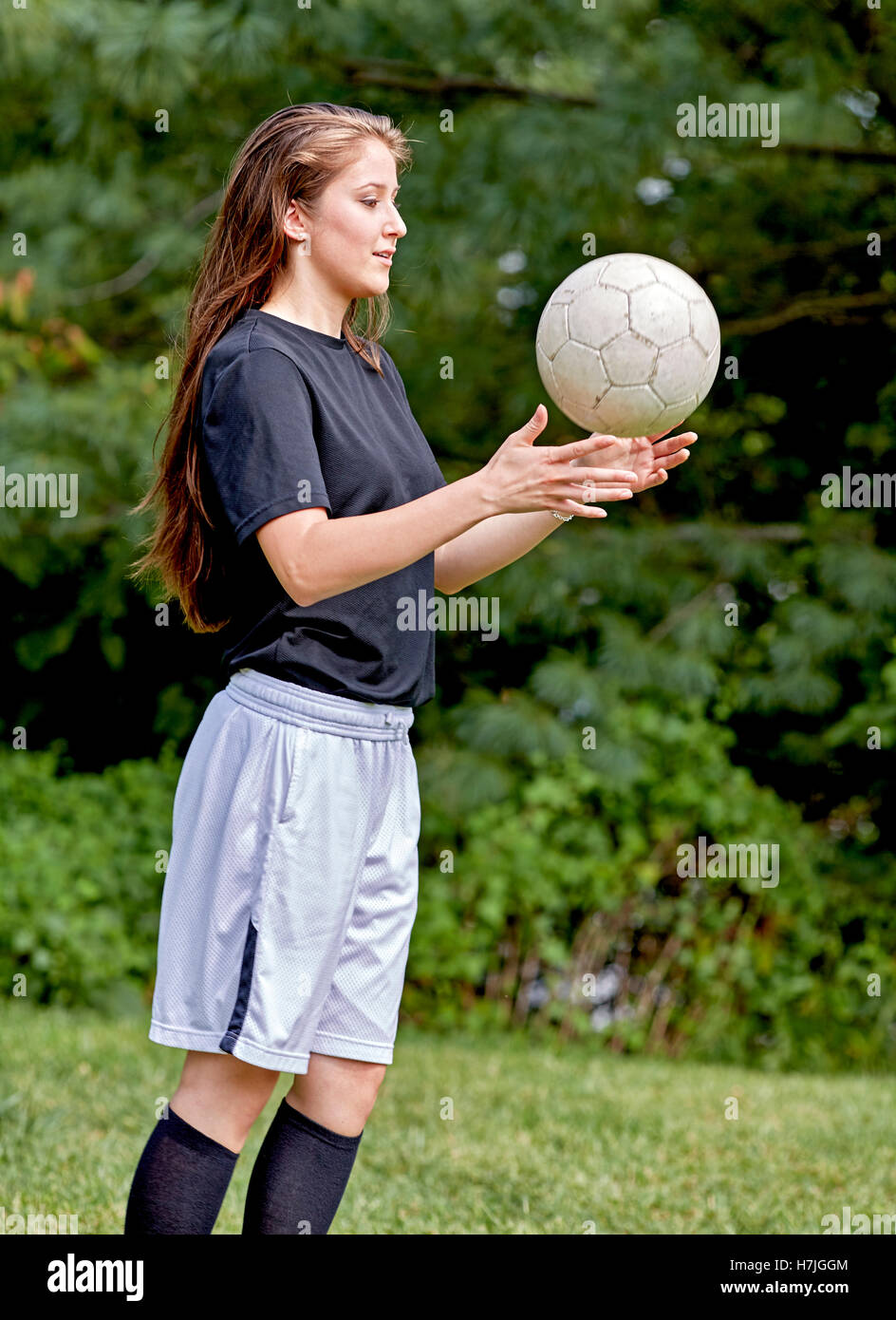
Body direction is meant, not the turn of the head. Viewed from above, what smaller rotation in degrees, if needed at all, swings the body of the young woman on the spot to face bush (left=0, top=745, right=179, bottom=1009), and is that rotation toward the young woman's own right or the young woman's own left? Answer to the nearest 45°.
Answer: approximately 90° to the young woman's own left

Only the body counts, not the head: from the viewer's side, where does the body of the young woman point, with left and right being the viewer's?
facing to the right of the viewer

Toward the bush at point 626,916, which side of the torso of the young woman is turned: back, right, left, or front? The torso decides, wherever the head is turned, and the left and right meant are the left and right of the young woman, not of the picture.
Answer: left

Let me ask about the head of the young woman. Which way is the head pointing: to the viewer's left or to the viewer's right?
to the viewer's right
